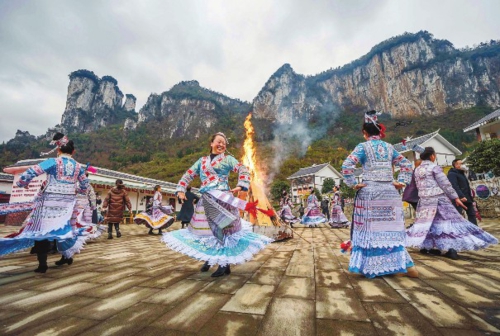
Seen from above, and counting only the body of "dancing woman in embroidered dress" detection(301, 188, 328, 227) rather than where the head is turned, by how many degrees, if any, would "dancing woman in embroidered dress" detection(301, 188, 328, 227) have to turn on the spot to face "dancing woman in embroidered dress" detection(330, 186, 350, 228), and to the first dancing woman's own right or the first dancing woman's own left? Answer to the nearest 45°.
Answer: approximately 45° to the first dancing woman's own left

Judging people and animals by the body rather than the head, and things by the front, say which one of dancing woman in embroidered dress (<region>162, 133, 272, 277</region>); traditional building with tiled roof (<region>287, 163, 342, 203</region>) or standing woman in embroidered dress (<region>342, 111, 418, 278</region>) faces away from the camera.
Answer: standing woman in embroidered dress (<region>342, 111, 418, 278</region>)

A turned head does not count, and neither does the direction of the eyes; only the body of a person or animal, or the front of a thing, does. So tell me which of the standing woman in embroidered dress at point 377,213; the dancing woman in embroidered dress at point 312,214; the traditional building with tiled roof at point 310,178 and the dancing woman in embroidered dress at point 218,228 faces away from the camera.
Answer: the standing woman in embroidered dress at point 377,213

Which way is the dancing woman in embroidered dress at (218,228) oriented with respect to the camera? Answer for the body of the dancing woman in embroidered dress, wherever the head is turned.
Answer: toward the camera

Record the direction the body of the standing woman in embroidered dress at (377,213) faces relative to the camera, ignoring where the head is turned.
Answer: away from the camera

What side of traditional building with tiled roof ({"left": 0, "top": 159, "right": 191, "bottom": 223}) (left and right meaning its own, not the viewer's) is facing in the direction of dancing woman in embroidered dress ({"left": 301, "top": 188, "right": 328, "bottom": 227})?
front

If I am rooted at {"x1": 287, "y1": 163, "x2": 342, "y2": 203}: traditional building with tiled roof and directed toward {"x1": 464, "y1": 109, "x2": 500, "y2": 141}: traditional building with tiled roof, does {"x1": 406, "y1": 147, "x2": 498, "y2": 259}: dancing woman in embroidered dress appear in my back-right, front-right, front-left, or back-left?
front-right

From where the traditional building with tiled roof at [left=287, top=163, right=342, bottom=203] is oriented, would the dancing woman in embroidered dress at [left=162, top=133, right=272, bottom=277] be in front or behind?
in front

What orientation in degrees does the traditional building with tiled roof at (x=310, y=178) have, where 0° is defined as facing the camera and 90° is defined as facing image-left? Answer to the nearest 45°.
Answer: approximately 45°

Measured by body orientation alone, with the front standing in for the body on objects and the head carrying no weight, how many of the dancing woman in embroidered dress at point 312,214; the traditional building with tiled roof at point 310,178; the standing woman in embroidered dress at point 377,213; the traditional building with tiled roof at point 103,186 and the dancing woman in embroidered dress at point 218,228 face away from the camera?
1

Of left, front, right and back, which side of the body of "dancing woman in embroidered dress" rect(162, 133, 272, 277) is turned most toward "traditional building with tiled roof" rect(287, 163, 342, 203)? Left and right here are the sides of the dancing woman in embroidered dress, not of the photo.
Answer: back

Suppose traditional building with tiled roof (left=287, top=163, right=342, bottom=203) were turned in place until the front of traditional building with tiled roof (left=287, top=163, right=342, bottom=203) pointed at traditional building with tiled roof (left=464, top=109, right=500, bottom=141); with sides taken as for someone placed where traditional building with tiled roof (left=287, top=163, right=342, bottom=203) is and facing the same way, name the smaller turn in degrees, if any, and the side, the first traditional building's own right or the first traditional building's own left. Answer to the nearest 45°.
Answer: approximately 90° to the first traditional building's own left

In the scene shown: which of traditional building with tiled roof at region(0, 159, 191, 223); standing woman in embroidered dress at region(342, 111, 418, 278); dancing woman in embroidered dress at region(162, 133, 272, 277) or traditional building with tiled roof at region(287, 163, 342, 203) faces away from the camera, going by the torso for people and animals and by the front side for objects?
standing woman in embroidered dress at region(342, 111, 418, 278)

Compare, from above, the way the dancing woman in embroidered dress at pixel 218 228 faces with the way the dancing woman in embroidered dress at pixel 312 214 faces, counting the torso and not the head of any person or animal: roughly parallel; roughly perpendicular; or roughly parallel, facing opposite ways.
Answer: roughly parallel
